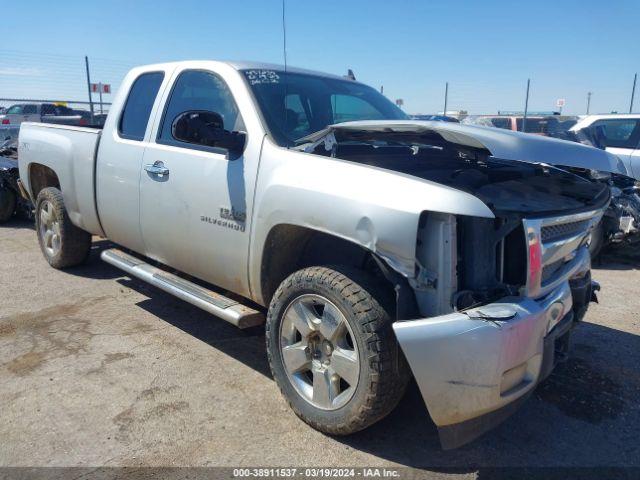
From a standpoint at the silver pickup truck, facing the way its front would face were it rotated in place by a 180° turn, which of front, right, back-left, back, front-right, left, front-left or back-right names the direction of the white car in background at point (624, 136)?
right
